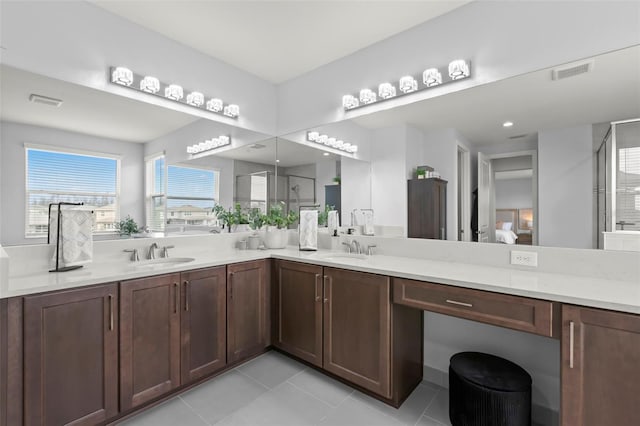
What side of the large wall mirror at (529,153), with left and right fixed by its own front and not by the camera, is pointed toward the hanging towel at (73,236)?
front

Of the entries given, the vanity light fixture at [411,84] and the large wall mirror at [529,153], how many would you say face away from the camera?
0

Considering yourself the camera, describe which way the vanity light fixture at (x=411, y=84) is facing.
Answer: facing the viewer and to the left of the viewer

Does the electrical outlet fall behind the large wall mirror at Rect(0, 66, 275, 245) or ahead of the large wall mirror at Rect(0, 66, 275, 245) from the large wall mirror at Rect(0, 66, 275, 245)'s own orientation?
ahead

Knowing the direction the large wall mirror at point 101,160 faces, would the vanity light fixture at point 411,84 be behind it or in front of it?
in front

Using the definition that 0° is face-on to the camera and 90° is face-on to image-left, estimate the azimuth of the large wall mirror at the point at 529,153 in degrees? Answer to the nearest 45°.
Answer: approximately 45°

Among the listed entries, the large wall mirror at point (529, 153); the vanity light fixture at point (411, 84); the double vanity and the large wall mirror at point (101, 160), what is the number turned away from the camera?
0

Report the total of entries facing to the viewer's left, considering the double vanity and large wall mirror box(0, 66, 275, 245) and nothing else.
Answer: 0

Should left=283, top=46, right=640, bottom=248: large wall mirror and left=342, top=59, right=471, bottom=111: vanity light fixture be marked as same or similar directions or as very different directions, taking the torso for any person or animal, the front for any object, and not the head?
same or similar directions

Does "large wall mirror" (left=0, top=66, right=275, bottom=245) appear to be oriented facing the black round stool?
yes

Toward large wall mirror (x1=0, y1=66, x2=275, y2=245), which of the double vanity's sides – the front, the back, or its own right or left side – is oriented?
right

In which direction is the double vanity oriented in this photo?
toward the camera

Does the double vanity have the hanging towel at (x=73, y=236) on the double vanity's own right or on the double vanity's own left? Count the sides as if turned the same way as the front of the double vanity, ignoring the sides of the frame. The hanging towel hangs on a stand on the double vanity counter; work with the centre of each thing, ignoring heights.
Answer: on the double vanity's own right
